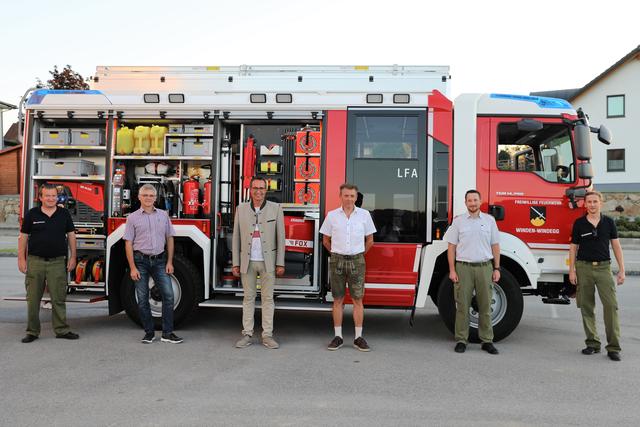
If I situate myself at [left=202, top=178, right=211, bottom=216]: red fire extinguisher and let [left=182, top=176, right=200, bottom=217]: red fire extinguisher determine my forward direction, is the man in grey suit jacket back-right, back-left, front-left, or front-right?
back-left

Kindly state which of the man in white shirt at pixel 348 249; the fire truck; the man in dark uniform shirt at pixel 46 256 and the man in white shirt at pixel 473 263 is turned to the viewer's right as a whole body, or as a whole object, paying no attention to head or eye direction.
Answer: the fire truck

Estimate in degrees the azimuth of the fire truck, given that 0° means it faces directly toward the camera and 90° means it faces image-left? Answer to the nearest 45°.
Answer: approximately 270°

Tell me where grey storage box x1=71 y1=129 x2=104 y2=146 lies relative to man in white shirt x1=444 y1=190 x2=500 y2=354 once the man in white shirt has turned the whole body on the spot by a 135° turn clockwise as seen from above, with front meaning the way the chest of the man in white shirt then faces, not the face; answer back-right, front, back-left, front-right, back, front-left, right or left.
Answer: front-left

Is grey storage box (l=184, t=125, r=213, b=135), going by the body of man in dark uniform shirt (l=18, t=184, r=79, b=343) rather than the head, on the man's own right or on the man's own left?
on the man's own left

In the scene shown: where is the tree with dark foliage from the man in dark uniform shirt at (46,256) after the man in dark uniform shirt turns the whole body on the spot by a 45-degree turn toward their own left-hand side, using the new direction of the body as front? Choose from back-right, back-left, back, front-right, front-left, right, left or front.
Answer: back-left

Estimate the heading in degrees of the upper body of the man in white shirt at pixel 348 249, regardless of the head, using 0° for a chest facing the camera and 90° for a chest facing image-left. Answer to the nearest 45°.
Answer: approximately 0°

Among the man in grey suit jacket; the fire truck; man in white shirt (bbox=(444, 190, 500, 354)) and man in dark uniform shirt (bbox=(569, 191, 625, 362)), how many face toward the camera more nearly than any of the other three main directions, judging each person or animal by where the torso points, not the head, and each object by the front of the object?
3
